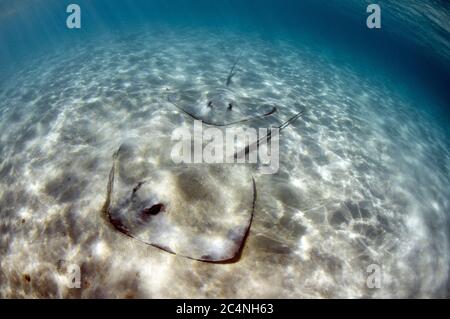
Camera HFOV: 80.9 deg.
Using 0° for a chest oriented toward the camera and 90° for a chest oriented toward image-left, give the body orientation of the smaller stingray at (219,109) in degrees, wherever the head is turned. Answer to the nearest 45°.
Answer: approximately 0°

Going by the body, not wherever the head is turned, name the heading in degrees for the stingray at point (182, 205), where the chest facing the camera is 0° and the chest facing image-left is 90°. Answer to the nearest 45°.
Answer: approximately 45°
